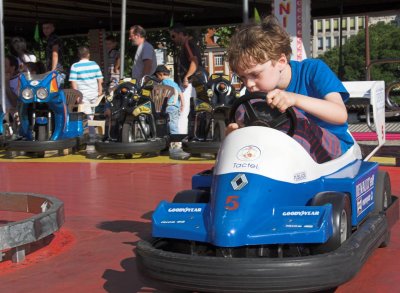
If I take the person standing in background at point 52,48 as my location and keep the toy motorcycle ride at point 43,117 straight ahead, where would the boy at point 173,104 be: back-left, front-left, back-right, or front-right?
front-left

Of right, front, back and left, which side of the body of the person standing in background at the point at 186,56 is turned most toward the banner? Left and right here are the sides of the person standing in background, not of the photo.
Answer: back

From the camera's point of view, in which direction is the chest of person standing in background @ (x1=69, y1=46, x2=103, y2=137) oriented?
away from the camera

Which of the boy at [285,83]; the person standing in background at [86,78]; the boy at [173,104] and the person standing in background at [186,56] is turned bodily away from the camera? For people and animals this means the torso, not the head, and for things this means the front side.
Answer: the person standing in background at [86,78]

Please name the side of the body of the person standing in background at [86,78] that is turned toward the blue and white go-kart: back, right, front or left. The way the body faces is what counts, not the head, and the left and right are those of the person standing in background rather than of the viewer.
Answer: back

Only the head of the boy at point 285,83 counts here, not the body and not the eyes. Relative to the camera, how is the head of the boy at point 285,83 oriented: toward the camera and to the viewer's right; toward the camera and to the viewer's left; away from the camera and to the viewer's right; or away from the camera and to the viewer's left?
toward the camera and to the viewer's left

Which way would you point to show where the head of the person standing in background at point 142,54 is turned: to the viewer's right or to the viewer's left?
to the viewer's left

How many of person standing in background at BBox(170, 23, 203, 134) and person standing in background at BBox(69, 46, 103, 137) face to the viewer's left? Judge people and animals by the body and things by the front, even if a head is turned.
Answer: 1

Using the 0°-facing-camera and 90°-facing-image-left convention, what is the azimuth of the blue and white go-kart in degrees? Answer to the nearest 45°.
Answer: approximately 45°

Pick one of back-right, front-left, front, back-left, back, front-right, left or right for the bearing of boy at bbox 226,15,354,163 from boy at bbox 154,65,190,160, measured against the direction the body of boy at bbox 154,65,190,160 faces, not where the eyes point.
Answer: left

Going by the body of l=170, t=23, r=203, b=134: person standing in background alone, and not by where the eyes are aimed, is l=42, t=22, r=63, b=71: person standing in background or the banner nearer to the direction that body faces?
the person standing in background

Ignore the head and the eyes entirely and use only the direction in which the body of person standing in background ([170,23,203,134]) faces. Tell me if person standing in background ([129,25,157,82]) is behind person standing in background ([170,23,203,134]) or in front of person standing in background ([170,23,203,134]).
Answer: in front

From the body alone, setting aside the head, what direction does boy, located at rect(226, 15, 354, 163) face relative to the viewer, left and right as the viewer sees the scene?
facing the viewer and to the left of the viewer

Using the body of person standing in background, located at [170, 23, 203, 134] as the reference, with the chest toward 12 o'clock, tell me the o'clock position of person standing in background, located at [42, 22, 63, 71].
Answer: person standing in background, located at [42, 22, 63, 71] is roughly at 1 o'clock from person standing in background, located at [170, 23, 203, 134].

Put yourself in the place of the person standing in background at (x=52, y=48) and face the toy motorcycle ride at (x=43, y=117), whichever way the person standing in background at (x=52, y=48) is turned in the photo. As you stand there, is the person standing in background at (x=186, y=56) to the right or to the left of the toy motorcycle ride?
left

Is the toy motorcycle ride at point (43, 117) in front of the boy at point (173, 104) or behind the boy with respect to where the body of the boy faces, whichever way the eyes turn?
in front
